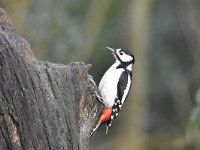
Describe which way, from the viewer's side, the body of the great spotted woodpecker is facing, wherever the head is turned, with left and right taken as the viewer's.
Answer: facing to the left of the viewer
